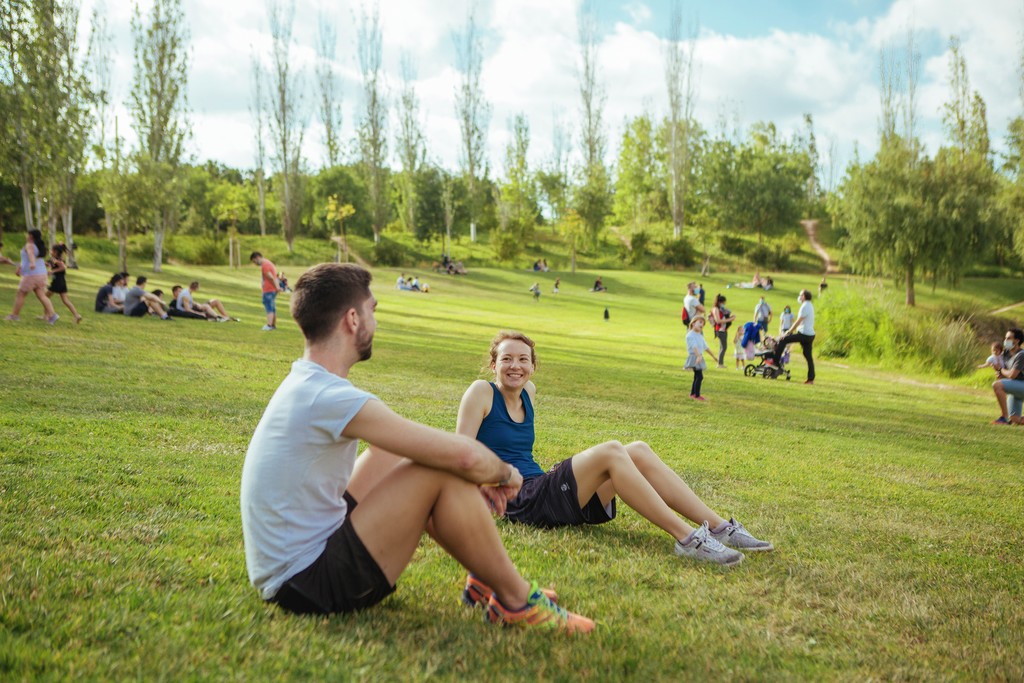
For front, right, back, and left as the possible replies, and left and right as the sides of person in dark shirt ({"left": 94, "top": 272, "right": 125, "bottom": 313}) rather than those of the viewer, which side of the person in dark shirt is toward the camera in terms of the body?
right

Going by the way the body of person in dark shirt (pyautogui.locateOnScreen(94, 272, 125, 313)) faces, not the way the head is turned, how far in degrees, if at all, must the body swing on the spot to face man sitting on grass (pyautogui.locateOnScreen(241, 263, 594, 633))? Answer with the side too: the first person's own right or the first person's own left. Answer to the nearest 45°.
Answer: approximately 90° to the first person's own right

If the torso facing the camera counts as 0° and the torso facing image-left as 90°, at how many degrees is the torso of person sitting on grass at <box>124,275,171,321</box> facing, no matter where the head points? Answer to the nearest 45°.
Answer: approximately 270°

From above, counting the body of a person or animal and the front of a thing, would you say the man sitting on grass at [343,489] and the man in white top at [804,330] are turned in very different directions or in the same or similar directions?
very different directions

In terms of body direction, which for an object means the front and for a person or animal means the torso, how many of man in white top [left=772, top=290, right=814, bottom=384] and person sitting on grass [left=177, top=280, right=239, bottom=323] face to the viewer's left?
1

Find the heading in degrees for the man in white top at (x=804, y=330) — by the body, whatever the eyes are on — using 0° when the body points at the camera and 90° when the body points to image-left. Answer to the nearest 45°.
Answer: approximately 90°

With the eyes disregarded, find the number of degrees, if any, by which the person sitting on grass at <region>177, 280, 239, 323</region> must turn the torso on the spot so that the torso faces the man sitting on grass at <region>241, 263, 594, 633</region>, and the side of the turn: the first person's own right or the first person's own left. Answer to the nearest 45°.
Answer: approximately 90° to the first person's own right

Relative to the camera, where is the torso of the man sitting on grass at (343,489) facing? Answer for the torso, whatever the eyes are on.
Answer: to the viewer's right

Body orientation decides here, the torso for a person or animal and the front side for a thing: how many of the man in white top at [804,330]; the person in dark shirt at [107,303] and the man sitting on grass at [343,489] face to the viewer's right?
2

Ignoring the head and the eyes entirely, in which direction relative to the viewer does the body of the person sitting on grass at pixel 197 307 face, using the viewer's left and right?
facing to the right of the viewer

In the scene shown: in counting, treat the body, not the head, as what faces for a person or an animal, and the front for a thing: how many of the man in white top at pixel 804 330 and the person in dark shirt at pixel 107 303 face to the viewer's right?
1
